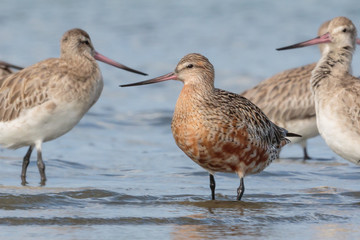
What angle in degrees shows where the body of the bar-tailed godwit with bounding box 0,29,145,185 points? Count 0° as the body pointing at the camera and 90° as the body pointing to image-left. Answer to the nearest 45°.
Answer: approximately 270°

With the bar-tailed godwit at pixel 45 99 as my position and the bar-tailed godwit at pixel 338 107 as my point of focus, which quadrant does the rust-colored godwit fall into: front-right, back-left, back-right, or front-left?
front-right

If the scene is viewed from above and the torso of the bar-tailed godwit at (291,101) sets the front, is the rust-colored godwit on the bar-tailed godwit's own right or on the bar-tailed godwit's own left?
on the bar-tailed godwit's own right

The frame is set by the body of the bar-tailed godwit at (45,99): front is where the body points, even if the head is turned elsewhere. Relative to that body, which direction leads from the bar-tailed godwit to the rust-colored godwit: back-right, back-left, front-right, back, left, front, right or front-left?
front-right

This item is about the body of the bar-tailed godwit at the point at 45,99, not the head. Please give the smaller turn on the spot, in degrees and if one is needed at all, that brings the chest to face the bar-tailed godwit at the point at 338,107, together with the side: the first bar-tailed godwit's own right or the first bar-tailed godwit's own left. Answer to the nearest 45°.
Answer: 0° — it already faces it

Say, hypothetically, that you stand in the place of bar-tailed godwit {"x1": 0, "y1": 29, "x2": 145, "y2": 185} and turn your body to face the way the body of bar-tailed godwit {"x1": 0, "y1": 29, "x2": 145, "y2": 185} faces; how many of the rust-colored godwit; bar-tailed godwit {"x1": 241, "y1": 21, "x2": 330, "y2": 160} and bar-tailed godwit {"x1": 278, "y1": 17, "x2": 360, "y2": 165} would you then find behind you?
0

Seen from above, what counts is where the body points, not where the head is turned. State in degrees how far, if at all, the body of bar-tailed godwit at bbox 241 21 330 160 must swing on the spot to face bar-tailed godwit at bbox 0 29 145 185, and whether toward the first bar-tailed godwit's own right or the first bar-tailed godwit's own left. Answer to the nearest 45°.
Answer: approximately 135° to the first bar-tailed godwit's own right

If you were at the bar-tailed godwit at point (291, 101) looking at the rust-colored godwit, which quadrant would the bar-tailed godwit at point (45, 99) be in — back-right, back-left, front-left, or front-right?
front-right

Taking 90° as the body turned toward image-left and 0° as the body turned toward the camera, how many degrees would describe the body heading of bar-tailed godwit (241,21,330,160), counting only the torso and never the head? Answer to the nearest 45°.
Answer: approximately 270°
